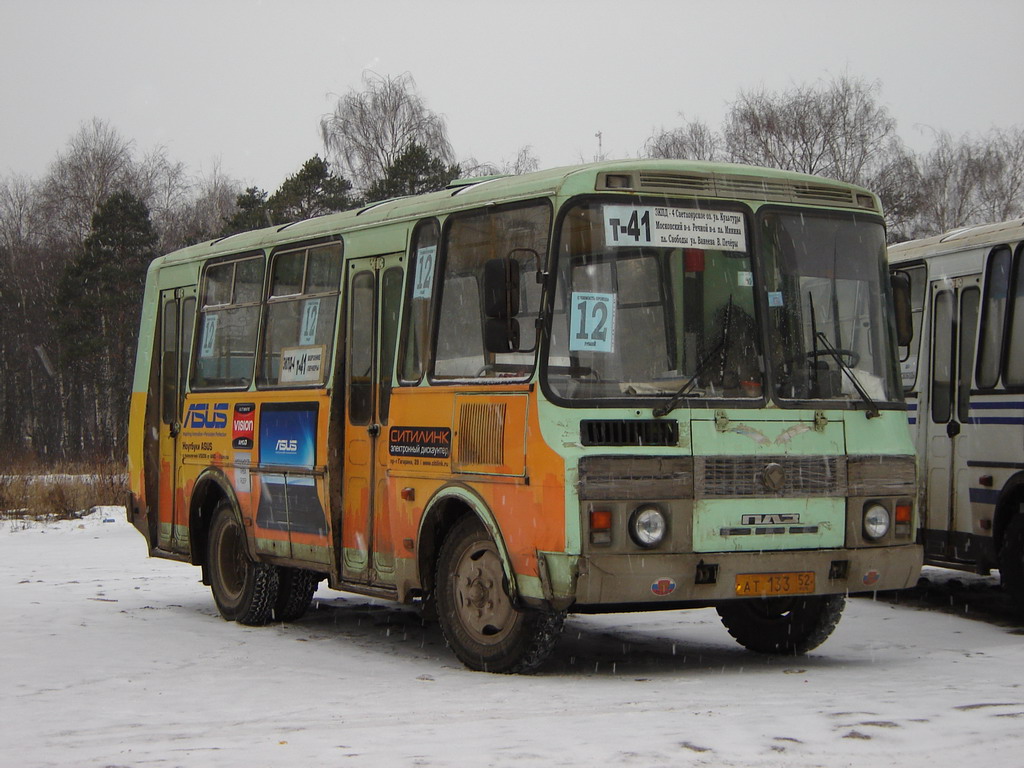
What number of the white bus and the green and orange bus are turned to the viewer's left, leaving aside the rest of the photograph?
0

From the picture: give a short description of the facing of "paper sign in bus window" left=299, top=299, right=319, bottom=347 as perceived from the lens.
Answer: facing the viewer and to the left of the viewer

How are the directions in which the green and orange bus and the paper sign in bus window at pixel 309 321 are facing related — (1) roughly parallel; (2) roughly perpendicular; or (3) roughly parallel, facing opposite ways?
roughly perpendicular

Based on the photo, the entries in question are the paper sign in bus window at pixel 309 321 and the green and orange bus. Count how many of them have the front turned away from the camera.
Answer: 0

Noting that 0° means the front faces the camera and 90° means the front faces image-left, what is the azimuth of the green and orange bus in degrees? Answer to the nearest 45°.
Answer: approximately 315°

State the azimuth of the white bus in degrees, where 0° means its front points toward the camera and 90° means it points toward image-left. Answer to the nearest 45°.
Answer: approximately 315°

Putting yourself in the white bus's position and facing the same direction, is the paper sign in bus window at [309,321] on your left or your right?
on your right

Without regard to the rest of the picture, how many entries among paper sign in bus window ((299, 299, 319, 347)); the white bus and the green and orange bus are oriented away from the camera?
0

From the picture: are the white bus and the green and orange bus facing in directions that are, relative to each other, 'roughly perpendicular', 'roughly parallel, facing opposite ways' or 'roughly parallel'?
roughly parallel
